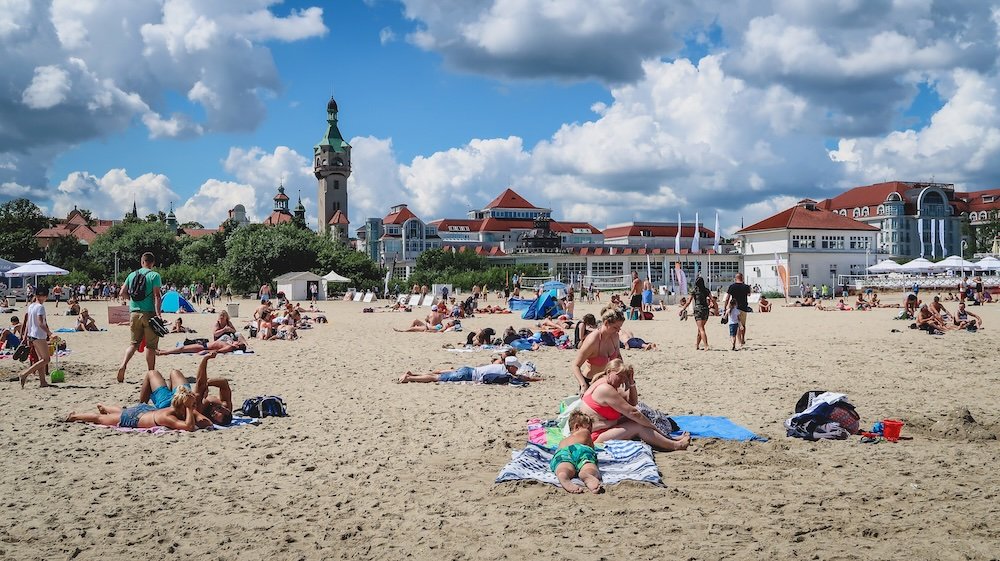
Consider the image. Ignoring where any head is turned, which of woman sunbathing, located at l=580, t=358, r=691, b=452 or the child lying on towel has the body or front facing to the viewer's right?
the woman sunbathing

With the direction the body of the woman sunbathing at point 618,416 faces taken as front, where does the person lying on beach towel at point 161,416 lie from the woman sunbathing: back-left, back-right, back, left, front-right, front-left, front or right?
back

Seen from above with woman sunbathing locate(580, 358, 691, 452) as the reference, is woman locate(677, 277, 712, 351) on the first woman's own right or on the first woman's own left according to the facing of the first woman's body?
on the first woman's own left

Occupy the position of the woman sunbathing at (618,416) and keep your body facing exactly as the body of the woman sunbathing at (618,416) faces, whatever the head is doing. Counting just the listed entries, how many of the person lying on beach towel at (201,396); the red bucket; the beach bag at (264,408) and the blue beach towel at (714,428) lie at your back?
2

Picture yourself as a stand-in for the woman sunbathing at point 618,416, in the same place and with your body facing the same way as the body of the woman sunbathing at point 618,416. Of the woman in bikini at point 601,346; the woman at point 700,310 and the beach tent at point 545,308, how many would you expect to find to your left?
3

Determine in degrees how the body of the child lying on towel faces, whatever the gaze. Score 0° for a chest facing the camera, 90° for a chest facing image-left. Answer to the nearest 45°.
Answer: approximately 180°

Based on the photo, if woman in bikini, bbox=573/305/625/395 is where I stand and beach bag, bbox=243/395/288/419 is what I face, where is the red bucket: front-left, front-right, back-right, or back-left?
back-left

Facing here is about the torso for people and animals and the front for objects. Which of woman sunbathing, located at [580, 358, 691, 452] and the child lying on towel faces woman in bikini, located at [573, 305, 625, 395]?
the child lying on towel

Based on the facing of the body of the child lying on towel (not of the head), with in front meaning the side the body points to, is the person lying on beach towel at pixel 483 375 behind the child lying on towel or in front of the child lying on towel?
in front

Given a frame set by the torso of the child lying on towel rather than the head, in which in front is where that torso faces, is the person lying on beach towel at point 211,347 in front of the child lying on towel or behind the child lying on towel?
in front

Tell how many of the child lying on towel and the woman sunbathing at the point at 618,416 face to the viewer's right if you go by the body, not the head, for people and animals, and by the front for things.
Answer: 1

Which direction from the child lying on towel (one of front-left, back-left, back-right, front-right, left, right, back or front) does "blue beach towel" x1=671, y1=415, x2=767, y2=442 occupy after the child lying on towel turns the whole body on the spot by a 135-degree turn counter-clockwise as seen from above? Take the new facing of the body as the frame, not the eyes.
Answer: back

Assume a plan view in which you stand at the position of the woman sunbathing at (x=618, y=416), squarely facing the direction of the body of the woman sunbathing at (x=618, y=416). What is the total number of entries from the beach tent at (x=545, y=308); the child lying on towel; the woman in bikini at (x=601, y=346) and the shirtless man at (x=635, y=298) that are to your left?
3

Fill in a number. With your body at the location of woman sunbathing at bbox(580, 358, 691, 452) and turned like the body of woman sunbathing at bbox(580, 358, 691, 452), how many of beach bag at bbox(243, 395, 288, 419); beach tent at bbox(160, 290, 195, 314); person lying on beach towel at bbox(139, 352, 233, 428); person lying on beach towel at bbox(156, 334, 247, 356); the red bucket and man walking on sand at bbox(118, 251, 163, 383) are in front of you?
1

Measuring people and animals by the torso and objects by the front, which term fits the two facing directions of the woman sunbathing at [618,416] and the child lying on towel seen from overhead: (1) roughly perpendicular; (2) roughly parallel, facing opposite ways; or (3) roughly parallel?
roughly perpendicular

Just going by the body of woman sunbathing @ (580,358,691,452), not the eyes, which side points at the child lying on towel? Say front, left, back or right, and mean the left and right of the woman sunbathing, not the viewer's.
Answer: right

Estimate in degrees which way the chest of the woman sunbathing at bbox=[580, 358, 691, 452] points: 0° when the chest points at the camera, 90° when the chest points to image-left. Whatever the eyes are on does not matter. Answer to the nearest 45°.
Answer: approximately 270°
